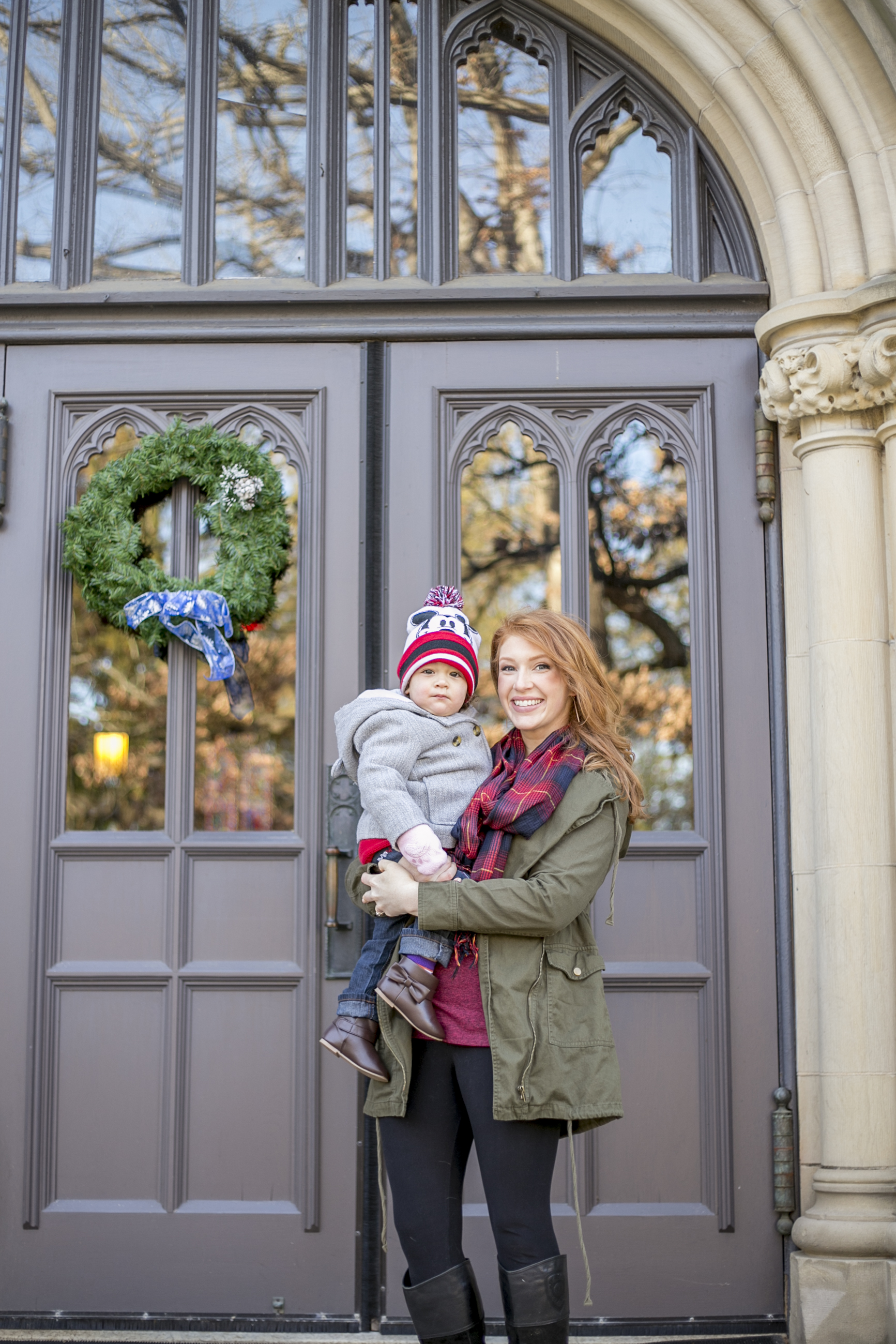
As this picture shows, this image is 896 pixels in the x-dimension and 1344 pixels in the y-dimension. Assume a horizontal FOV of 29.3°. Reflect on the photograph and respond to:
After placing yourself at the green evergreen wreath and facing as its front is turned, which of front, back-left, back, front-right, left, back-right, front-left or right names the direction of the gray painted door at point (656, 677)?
left

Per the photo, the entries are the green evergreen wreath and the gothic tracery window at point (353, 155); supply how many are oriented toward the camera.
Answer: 2

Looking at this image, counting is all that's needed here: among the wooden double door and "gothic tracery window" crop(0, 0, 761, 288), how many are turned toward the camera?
2

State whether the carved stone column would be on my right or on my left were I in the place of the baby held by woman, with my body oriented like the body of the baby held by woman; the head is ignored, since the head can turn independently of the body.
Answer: on my left

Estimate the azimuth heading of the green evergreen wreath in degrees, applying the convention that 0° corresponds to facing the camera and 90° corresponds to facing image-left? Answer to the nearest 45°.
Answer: approximately 0°

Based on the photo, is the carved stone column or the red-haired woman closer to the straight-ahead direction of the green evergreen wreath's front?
the red-haired woman

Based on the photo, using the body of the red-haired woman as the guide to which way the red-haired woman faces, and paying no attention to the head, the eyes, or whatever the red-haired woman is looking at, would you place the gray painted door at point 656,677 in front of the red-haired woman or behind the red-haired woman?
behind

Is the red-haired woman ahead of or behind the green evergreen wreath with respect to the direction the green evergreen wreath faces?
ahead

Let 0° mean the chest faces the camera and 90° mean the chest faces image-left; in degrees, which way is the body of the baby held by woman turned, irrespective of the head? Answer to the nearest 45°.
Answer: approximately 315°
